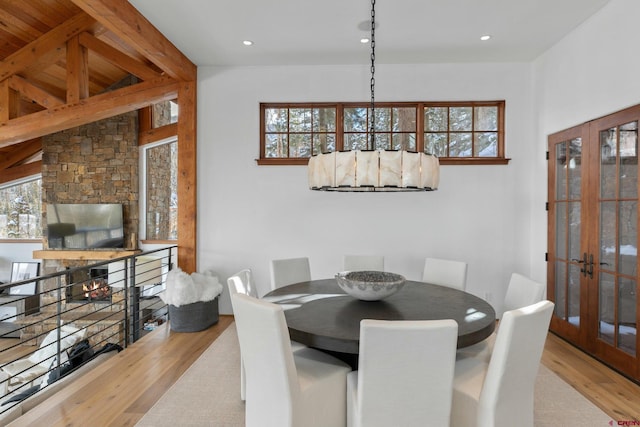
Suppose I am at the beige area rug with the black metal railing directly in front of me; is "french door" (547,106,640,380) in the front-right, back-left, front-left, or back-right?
back-right

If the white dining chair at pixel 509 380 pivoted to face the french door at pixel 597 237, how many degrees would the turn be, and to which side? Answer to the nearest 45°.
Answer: approximately 45° to its right

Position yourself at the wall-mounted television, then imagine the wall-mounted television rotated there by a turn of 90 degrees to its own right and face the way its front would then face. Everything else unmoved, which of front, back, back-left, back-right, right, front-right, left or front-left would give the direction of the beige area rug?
left

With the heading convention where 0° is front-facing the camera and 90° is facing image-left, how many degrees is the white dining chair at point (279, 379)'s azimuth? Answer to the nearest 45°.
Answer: approximately 225°

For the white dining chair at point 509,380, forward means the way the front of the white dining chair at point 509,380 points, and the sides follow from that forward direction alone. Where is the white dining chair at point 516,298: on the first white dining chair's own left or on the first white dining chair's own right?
on the first white dining chair's own right

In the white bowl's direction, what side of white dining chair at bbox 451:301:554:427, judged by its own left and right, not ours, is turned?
front

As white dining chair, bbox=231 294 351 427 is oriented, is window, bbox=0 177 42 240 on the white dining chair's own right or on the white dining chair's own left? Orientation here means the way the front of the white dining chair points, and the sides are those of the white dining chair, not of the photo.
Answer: on the white dining chair's own left

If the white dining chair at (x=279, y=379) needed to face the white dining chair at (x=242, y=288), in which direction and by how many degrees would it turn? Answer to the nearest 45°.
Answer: approximately 45° to its left

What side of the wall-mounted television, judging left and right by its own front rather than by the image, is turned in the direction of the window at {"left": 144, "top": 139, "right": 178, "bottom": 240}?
left

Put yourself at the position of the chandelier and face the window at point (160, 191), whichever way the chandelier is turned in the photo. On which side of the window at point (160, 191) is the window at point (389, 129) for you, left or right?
right

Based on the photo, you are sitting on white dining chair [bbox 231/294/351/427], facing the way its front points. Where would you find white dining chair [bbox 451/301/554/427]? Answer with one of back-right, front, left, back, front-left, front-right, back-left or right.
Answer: front-right

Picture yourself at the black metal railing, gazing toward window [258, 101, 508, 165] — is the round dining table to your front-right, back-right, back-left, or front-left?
front-right

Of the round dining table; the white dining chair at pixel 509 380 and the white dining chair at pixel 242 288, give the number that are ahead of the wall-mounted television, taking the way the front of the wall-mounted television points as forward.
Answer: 3

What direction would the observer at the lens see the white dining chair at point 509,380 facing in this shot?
facing away from the viewer and to the left of the viewer

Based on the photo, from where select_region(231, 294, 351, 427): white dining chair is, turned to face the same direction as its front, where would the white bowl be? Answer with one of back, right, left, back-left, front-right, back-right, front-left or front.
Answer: front

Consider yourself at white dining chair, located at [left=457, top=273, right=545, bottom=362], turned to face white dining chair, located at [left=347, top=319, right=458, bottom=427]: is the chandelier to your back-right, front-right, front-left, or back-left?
front-right
